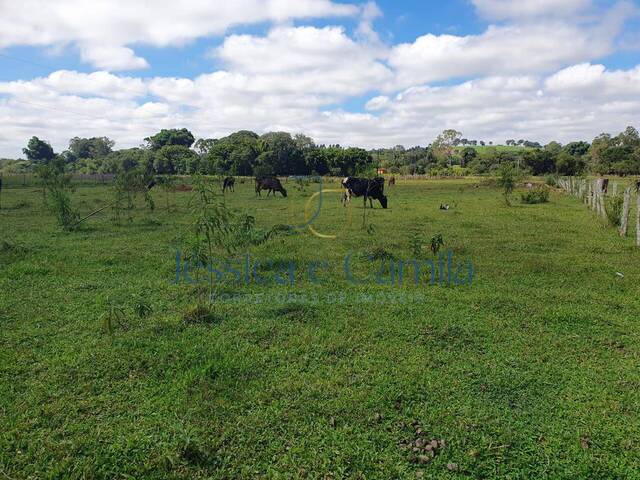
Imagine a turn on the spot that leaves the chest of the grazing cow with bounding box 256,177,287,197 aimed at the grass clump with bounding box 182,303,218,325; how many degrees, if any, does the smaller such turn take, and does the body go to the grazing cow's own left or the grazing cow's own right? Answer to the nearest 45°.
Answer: approximately 90° to the grazing cow's own right

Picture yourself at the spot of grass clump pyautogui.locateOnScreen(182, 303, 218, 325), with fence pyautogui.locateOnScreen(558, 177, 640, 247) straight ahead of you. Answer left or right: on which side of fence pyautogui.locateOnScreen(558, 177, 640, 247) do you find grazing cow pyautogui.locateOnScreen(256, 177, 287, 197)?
left

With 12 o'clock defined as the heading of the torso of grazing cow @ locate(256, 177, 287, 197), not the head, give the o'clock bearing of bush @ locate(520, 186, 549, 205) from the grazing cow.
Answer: The bush is roughly at 1 o'clock from the grazing cow.

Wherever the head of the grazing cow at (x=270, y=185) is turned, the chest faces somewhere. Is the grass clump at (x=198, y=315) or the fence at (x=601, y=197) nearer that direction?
the fence

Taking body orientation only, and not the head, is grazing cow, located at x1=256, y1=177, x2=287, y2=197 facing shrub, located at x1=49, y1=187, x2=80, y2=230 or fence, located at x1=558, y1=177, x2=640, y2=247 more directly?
the fence

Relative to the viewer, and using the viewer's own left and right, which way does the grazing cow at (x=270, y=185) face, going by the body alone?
facing to the right of the viewer

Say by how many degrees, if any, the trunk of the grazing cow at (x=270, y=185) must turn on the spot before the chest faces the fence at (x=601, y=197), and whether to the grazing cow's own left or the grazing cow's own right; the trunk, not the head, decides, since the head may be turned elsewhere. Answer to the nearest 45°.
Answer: approximately 45° to the grazing cow's own right
